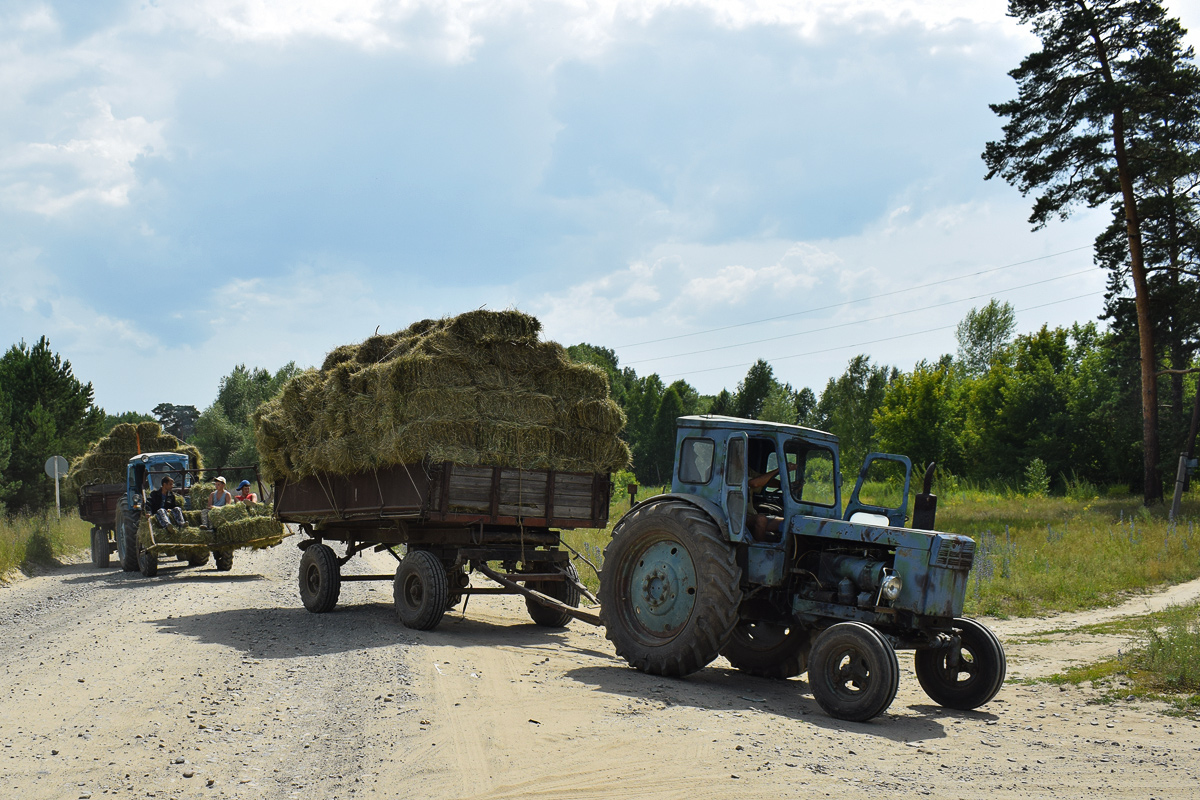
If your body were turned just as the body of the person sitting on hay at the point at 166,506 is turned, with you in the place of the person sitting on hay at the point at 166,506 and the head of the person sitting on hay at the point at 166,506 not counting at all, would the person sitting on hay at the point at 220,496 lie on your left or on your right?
on your left

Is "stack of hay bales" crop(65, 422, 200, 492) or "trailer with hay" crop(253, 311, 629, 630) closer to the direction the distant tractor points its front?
the trailer with hay

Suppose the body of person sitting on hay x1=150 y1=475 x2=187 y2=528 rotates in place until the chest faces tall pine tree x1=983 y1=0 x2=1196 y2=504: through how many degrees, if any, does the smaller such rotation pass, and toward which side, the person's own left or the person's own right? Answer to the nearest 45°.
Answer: approximately 45° to the person's own left

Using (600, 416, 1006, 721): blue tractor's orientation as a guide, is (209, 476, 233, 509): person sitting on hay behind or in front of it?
behind

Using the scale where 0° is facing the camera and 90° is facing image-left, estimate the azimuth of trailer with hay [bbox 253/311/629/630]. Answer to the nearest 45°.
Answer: approximately 315°

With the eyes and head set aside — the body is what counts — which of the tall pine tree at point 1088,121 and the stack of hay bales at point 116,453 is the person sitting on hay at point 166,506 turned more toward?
the tall pine tree

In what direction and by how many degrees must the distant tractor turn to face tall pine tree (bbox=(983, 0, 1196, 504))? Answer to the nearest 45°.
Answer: approximately 45° to its left

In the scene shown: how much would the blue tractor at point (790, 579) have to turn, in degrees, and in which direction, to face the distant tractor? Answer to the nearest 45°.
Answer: approximately 180°

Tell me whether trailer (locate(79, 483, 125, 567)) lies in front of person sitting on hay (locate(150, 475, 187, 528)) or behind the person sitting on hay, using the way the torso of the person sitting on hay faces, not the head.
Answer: behind

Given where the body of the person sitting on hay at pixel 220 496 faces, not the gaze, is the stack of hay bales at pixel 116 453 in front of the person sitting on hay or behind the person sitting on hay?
behind
